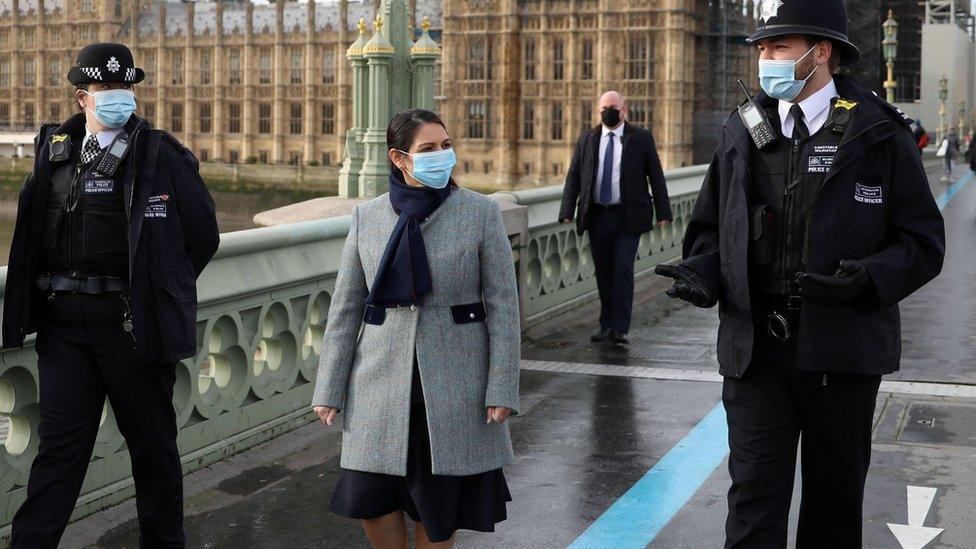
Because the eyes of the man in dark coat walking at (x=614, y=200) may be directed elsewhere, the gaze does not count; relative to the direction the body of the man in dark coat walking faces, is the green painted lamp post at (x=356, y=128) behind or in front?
behind

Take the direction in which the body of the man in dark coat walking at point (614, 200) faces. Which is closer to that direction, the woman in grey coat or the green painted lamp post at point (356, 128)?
the woman in grey coat

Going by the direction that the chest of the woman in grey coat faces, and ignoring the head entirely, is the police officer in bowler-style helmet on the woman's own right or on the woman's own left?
on the woman's own right

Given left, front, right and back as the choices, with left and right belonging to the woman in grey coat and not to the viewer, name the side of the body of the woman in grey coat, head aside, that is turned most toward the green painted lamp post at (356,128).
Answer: back

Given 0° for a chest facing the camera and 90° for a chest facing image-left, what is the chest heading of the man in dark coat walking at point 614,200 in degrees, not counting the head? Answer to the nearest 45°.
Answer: approximately 0°

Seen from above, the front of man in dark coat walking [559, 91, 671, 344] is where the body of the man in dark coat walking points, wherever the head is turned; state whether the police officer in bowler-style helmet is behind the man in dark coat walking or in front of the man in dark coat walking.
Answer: in front

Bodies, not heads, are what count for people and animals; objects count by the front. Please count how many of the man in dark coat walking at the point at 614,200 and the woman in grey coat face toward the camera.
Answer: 2

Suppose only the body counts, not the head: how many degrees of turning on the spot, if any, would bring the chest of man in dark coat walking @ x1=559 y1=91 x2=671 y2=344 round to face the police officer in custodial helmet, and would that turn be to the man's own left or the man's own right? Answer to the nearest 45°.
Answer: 0° — they already face them

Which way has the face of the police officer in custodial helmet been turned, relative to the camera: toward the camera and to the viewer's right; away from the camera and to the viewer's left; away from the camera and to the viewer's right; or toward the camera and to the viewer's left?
toward the camera and to the viewer's left

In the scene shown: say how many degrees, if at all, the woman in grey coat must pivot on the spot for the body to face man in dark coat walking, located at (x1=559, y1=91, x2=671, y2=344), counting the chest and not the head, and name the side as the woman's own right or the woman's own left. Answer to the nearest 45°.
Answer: approximately 180°
